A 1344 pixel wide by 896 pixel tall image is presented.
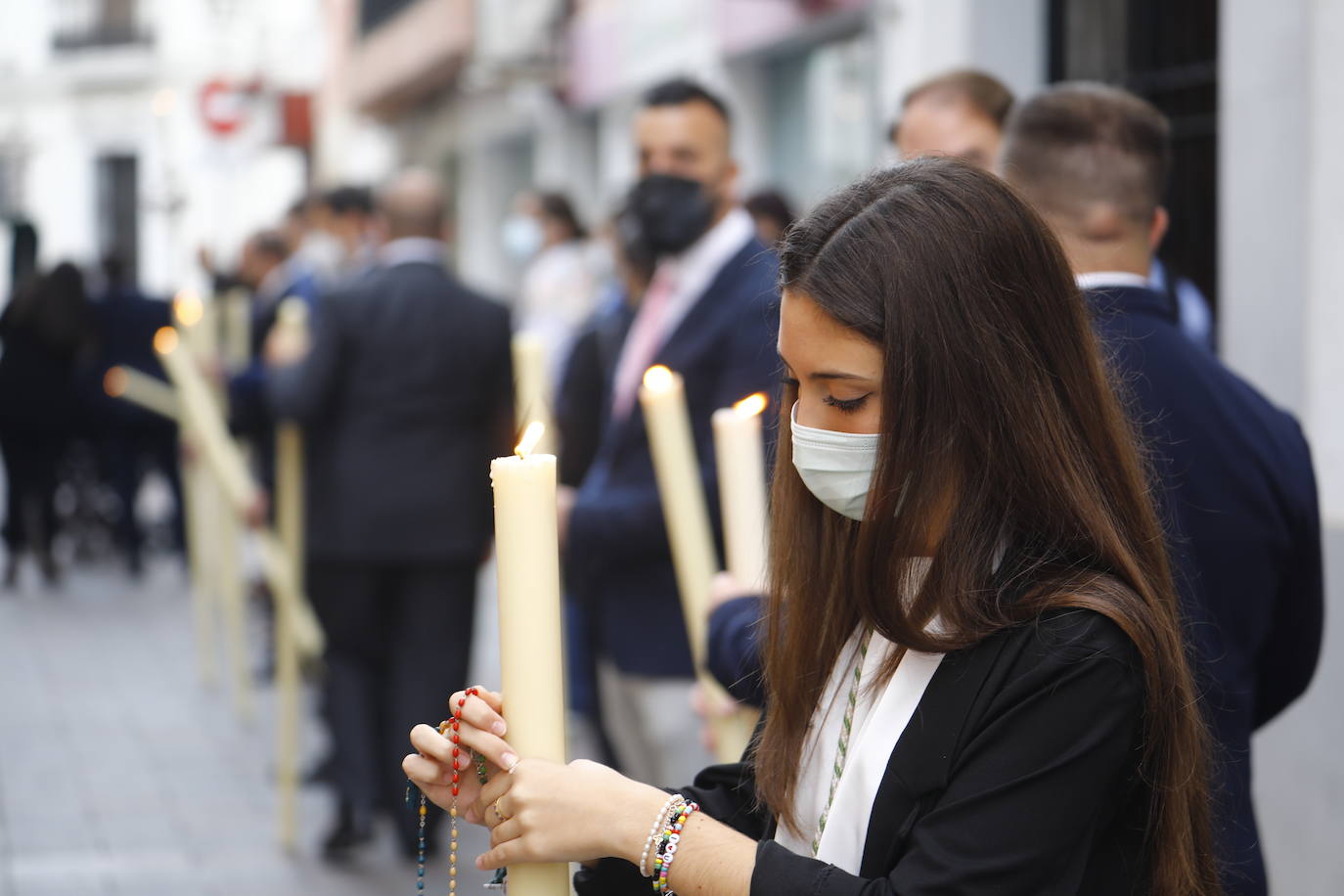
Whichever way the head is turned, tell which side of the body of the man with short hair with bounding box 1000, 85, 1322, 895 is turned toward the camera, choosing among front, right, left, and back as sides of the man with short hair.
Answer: back

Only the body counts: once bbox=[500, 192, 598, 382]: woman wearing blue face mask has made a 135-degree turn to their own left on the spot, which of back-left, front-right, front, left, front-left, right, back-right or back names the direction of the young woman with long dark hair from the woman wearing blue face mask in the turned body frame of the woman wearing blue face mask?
front-right

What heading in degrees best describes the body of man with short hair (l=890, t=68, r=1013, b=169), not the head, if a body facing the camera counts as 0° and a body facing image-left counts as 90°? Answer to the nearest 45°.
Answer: approximately 45°

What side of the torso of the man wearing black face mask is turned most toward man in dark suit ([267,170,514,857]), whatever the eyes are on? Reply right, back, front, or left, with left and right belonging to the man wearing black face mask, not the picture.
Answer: right

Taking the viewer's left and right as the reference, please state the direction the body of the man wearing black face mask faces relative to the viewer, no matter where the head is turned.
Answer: facing the viewer and to the left of the viewer

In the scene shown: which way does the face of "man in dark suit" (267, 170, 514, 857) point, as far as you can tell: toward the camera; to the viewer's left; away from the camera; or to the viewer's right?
away from the camera

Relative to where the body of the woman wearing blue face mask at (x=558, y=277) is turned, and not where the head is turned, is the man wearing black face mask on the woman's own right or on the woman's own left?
on the woman's own left

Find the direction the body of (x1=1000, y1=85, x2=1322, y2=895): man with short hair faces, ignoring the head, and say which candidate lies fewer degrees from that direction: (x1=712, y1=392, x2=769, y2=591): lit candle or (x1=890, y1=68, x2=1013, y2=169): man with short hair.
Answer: the man with short hair

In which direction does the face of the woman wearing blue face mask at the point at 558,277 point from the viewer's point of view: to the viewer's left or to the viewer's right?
to the viewer's left

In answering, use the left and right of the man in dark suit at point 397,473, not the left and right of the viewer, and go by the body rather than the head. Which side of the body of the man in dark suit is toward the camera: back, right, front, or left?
back
